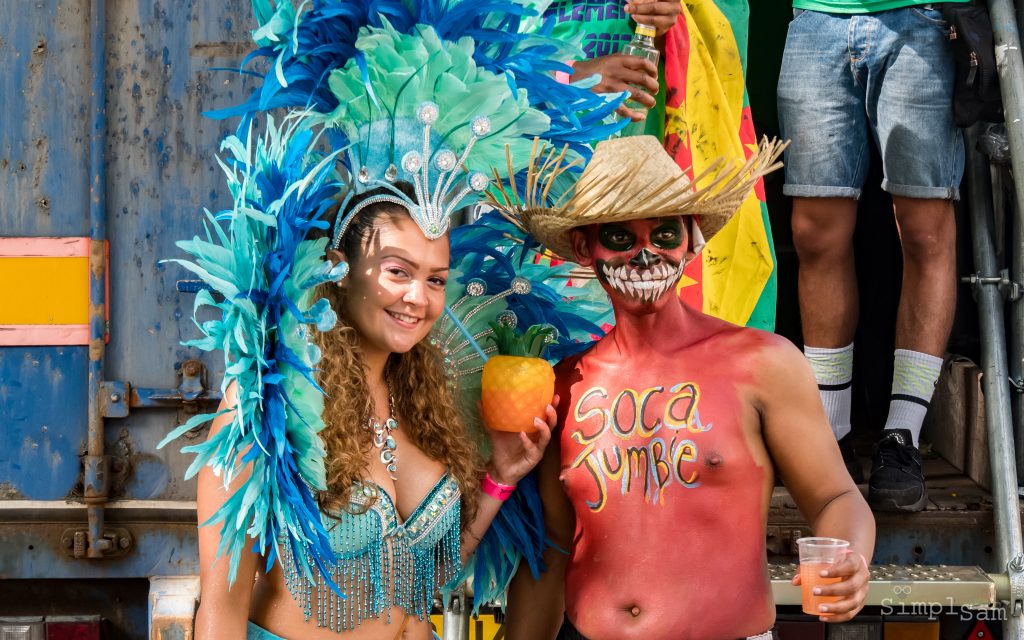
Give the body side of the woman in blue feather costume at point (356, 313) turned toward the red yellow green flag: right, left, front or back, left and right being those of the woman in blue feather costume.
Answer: left

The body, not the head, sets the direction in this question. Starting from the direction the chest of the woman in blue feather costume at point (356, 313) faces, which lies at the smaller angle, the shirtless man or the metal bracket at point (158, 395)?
the shirtless man

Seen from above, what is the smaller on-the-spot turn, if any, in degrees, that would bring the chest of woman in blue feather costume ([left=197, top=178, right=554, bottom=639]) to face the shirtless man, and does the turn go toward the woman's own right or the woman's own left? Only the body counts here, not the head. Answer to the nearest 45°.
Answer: approximately 45° to the woman's own left

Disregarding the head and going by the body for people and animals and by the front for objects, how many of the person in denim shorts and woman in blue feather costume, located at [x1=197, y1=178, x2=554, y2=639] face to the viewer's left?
0

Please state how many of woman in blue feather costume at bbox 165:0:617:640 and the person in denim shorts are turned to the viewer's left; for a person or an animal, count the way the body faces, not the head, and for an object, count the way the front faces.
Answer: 0

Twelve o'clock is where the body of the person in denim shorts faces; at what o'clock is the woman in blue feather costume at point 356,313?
The woman in blue feather costume is roughly at 1 o'clock from the person in denim shorts.

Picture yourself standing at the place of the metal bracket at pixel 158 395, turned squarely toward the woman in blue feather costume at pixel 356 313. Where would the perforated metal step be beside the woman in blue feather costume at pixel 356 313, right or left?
left

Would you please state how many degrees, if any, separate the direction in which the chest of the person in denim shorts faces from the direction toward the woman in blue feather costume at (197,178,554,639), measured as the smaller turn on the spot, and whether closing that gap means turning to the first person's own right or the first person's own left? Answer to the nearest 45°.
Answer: approximately 45° to the first person's own right

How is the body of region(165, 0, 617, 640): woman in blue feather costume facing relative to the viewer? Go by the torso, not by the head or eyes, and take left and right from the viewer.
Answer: facing the viewer and to the right of the viewer
